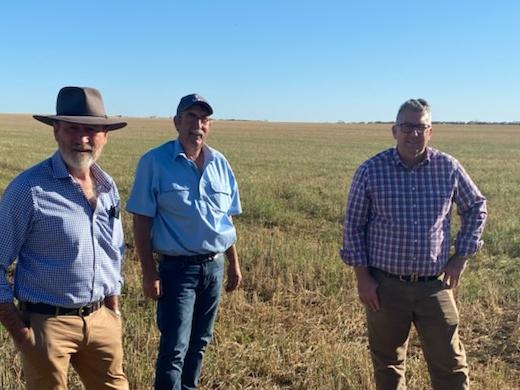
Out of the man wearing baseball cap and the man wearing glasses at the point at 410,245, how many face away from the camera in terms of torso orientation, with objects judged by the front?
0

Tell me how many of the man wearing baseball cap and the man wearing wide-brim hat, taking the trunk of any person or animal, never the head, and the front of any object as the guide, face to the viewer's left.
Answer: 0

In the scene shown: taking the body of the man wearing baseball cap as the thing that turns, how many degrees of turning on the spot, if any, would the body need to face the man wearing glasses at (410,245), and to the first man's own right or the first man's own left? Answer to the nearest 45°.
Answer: approximately 45° to the first man's own left

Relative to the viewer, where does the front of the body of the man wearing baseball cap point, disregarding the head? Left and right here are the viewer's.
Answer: facing the viewer and to the right of the viewer

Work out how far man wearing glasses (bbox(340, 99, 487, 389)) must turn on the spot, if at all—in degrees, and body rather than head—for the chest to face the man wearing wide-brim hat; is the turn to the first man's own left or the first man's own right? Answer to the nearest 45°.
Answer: approximately 45° to the first man's own right

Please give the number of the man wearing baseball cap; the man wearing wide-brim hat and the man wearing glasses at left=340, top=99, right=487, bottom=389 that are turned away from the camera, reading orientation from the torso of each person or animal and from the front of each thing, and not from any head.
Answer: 0

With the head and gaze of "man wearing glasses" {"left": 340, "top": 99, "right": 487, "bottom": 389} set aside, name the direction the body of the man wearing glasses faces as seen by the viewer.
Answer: toward the camera

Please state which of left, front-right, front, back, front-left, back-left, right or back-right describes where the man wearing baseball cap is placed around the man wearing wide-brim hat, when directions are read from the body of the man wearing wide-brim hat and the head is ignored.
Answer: left

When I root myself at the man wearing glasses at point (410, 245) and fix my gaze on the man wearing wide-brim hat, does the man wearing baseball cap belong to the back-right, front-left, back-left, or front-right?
front-right

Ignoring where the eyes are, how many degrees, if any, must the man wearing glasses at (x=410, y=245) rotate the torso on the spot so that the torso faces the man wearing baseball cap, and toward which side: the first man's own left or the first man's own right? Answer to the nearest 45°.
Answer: approximately 90° to the first man's own right
